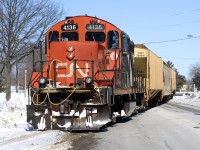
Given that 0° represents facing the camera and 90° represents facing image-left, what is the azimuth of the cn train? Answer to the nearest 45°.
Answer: approximately 45°
